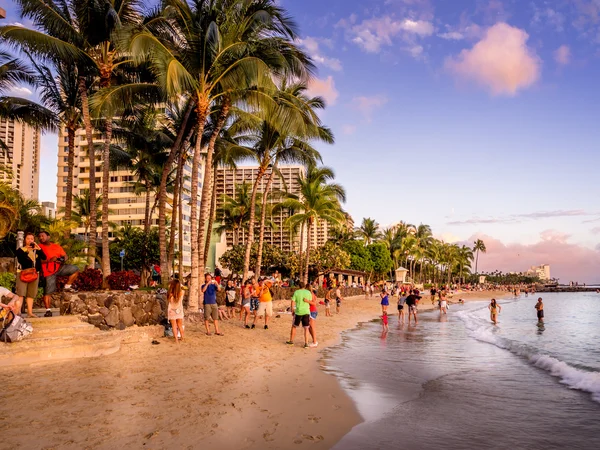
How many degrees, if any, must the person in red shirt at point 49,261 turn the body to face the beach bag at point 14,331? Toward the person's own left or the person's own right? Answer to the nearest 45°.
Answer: approximately 45° to the person's own right

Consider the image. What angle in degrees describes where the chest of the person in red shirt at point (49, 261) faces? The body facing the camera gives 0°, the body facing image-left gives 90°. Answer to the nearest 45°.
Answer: approximately 315°

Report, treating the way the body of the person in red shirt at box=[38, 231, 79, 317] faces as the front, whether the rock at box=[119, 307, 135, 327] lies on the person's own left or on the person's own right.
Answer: on the person's own left

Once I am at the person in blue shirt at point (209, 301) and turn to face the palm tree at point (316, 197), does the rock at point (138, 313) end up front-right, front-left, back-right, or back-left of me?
back-left
